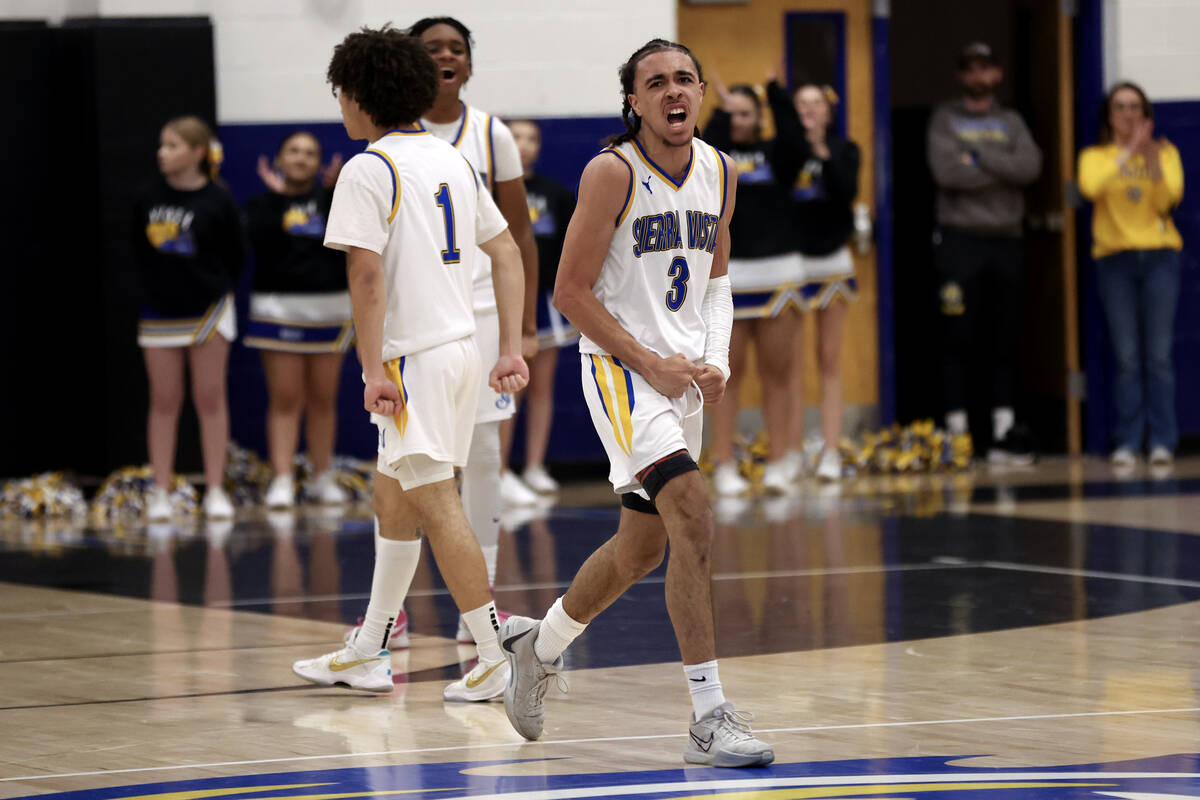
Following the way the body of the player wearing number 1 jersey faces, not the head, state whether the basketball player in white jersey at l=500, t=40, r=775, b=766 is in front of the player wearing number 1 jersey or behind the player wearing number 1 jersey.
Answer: behind

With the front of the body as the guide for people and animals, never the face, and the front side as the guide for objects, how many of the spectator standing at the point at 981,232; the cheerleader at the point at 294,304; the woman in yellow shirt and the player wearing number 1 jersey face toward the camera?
3

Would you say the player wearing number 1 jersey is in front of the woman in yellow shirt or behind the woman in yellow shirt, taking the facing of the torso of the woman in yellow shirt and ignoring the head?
in front

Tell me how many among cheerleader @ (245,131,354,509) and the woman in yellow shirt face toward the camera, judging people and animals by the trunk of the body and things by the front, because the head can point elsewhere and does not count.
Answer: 2

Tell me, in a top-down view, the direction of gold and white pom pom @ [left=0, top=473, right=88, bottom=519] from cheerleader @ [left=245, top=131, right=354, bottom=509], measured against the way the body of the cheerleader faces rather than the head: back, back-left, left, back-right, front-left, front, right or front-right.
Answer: right
